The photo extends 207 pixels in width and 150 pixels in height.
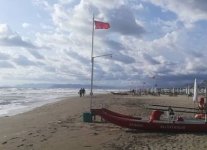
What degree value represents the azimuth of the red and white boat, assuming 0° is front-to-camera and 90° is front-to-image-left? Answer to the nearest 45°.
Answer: approximately 90°
